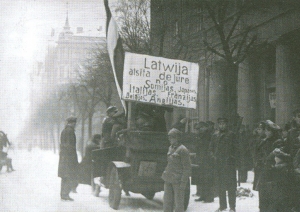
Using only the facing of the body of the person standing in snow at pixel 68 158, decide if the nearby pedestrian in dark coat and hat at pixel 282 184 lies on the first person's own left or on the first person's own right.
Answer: on the first person's own right

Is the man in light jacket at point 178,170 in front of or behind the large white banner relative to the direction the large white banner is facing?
in front

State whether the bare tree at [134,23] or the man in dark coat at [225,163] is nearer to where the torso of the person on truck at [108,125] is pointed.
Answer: the man in dark coat

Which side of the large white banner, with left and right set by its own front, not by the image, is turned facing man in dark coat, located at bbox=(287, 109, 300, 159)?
left

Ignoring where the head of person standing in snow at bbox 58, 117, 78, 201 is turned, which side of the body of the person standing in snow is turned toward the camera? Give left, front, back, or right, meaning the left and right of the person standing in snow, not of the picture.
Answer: right

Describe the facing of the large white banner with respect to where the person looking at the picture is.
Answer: facing the viewer

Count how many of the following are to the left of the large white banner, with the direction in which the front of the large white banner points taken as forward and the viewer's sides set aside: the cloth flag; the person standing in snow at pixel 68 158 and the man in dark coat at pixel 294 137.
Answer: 1

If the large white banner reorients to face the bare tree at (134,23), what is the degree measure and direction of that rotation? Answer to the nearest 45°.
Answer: approximately 180°
